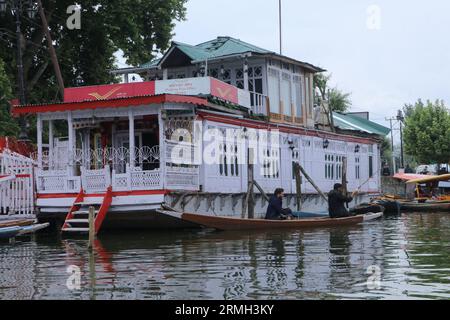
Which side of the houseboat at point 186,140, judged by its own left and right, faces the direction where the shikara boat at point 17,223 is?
front

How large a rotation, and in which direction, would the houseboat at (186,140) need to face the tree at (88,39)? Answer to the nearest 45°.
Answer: approximately 90° to its right

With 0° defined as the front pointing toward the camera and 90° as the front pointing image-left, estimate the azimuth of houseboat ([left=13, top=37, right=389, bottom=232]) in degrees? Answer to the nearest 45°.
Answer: approximately 45°

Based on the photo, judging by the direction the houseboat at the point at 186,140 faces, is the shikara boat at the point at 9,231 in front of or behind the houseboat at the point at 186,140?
in front

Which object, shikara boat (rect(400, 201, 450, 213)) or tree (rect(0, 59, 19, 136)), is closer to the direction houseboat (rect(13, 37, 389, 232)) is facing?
the tree
